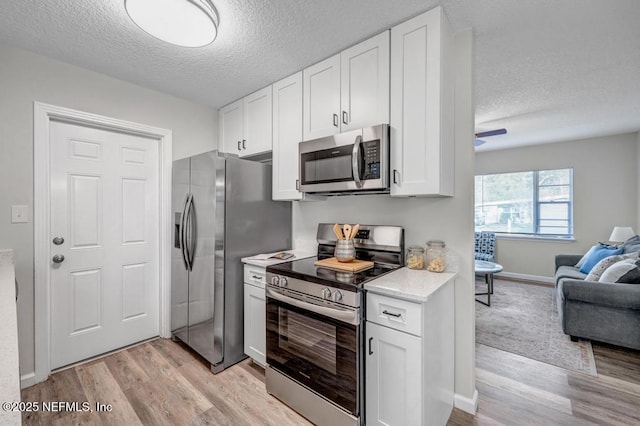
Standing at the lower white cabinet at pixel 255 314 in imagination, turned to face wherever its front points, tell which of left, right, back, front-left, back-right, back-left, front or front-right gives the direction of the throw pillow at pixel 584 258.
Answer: back-left

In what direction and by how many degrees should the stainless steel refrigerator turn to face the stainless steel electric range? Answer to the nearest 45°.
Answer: approximately 90° to its left

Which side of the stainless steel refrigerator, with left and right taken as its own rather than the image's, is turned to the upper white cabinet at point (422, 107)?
left

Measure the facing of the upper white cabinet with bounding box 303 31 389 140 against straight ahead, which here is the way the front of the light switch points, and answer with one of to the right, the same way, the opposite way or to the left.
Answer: to the right

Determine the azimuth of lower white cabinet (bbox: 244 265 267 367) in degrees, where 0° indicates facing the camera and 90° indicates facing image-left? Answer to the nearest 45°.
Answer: approximately 45°

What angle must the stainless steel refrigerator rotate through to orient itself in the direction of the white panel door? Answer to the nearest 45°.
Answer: approximately 90° to its right

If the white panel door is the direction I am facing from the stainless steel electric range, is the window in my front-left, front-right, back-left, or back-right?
back-right

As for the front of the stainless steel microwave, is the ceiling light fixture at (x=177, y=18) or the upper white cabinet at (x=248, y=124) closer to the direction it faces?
the ceiling light fixture

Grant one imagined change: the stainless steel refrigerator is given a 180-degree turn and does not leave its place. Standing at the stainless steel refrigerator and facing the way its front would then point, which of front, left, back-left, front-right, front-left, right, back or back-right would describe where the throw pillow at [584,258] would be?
front-right
